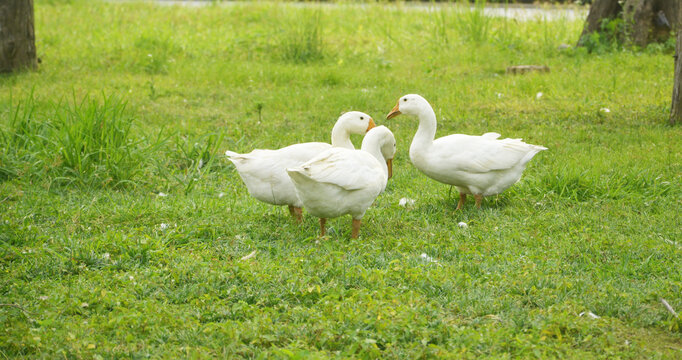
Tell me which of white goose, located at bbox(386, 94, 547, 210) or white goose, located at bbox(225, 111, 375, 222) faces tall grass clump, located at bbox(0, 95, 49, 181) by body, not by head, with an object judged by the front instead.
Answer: white goose, located at bbox(386, 94, 547, 210)

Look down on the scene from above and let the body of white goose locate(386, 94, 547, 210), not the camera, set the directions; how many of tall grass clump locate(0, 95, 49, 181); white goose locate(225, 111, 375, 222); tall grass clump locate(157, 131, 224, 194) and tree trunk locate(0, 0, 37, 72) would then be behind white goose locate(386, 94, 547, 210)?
0

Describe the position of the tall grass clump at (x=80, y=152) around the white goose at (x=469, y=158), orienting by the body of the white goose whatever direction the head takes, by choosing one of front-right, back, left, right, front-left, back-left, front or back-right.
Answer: front

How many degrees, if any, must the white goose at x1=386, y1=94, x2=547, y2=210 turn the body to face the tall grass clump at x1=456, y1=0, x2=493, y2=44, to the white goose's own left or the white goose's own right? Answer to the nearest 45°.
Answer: approximately 90° to the white goose's own right

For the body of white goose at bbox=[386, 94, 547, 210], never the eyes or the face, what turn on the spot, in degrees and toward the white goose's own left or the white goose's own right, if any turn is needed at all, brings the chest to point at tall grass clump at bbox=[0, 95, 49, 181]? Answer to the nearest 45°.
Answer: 0° — it already faces it

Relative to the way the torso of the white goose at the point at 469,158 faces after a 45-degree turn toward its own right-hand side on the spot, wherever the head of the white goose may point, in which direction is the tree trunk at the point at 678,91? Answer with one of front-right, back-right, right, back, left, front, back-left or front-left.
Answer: right

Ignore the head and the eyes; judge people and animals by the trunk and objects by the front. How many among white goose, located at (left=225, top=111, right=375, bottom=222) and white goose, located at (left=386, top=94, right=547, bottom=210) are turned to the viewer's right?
1

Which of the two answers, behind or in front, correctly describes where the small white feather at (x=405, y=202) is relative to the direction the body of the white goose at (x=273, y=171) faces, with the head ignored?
in front

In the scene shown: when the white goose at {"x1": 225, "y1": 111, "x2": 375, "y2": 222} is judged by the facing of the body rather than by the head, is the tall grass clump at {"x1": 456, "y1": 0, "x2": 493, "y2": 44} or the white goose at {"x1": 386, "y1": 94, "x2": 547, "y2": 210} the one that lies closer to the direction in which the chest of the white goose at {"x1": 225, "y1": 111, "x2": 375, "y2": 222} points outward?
the white goose

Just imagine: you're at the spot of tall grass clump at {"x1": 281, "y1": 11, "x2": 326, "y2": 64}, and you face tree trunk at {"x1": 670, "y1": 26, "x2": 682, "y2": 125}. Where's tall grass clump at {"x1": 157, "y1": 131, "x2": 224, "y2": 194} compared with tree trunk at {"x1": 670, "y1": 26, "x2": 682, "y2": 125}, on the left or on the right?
right

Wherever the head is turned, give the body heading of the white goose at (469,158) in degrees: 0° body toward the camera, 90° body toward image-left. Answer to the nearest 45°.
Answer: approximately 90°

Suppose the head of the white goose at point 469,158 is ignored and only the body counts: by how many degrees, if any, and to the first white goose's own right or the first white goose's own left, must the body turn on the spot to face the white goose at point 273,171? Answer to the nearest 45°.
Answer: approximately 45° to the first white goose's own left

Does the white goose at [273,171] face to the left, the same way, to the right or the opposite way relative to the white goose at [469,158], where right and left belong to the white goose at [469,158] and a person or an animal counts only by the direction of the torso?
the opposite way

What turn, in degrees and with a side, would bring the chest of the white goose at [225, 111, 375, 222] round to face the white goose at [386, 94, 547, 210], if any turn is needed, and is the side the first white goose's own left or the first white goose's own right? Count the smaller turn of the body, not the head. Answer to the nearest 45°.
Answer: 0° — it already faces it

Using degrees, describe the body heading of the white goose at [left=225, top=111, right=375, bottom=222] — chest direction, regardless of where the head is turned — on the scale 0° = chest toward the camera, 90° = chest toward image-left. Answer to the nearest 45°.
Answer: approximately 270°

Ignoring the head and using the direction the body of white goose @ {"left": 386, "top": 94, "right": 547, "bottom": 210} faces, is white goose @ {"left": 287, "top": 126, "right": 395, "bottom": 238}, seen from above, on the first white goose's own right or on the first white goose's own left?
on the first white goose's own left

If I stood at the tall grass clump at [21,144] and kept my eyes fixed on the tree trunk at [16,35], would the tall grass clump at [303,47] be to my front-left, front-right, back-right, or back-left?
front-right

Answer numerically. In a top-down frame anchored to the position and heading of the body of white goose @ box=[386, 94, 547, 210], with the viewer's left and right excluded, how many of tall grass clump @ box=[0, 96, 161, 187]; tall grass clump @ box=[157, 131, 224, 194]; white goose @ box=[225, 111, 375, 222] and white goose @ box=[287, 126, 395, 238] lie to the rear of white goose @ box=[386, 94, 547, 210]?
0
